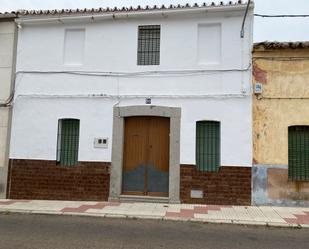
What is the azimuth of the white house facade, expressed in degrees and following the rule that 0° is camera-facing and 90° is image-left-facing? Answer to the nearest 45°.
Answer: approximately 0°
